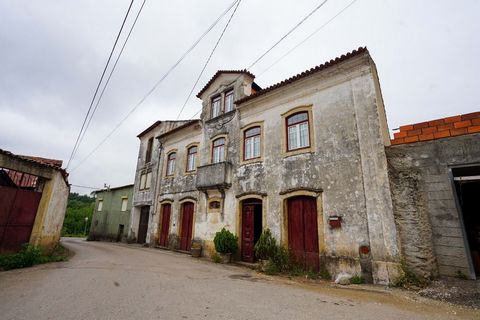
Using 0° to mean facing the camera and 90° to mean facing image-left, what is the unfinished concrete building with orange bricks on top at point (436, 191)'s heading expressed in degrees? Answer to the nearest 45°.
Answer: approximately 0°

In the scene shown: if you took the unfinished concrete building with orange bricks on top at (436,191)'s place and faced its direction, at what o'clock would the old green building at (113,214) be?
the old green building at (113,214) is roughly at 3 o'clock from the unfinished concrete building with orange bricks on top at (436,191).

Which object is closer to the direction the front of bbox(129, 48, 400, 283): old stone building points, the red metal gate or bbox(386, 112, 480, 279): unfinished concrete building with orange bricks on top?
the red metal gate

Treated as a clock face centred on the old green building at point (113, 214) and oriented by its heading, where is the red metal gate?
The red metal gate is roughly at 11 o'clock from the old green building.

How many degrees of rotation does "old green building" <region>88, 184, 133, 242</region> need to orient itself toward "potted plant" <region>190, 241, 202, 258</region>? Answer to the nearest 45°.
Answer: approximately 45° to its left

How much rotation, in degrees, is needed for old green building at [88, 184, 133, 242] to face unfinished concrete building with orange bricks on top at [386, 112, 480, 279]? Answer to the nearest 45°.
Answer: approximately 45° to its left

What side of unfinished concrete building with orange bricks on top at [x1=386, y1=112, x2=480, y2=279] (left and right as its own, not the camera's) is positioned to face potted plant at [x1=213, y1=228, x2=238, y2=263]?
right

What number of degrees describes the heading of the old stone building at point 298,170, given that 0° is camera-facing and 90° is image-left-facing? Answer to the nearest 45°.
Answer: approximately 45°
